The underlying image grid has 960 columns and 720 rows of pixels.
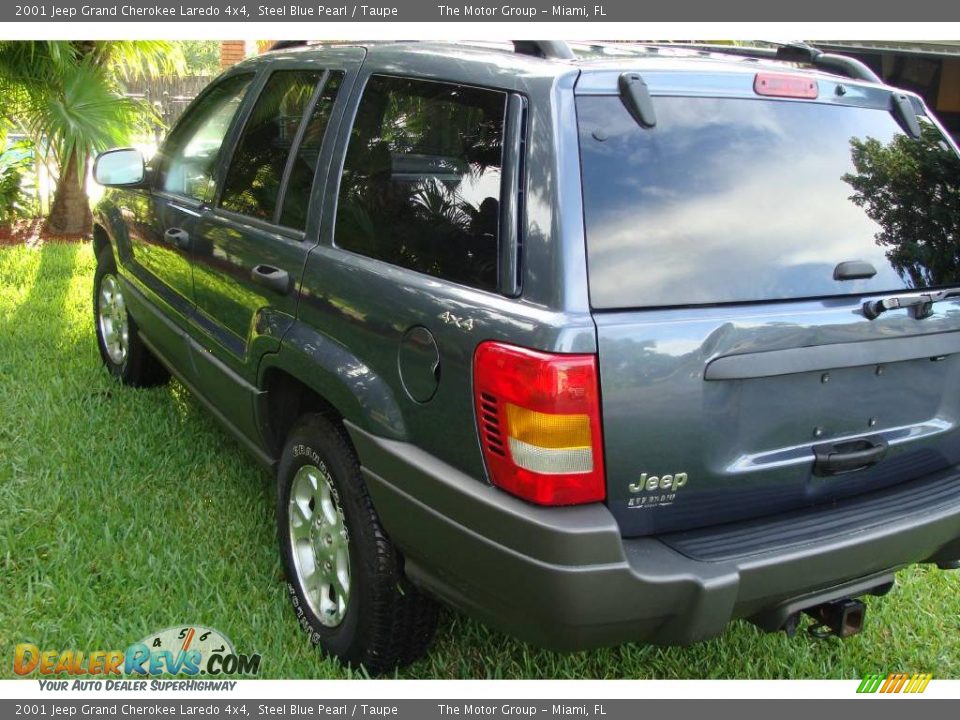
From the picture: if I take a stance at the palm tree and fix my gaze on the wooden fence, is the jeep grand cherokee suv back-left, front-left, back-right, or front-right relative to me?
back-right

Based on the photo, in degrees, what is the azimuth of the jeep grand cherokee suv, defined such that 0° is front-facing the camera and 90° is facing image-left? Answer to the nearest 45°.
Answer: approximately 135°

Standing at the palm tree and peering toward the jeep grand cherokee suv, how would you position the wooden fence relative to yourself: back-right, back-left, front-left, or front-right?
back-left

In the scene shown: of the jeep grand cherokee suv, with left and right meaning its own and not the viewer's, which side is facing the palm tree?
front

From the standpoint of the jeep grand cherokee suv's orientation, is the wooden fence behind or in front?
in front
